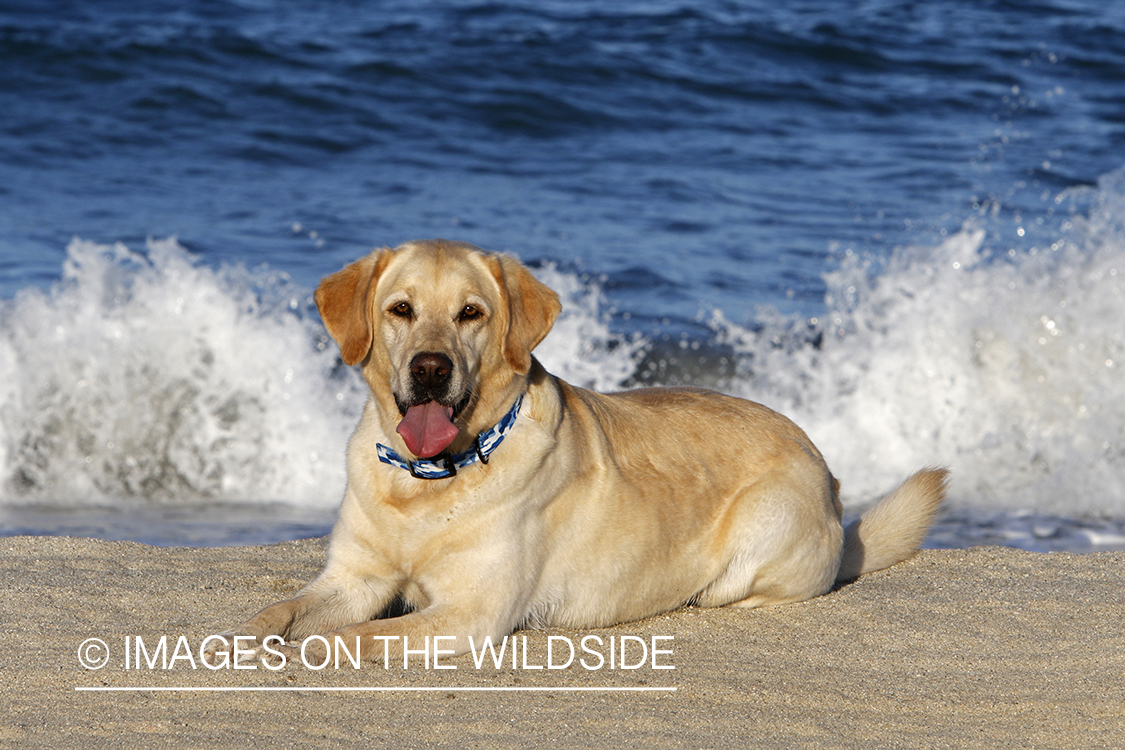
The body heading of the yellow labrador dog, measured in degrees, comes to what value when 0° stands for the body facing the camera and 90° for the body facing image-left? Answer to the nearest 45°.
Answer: approximately 45°
